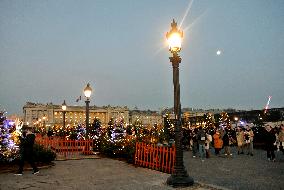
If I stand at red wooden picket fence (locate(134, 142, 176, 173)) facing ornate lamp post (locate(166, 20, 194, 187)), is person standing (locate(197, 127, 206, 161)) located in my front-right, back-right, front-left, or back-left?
back-left

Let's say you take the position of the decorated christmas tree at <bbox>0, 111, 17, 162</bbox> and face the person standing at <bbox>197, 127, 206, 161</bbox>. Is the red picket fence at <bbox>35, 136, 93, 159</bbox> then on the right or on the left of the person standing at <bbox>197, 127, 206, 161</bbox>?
left
